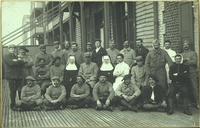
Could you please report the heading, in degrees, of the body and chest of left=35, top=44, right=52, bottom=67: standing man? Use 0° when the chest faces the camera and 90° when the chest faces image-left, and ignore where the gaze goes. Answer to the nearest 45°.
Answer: approximately 0°

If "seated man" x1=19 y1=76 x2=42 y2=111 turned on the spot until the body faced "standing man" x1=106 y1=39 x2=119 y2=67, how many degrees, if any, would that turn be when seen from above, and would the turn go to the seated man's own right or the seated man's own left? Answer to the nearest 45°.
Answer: approximately 90° to the seated man's own left
